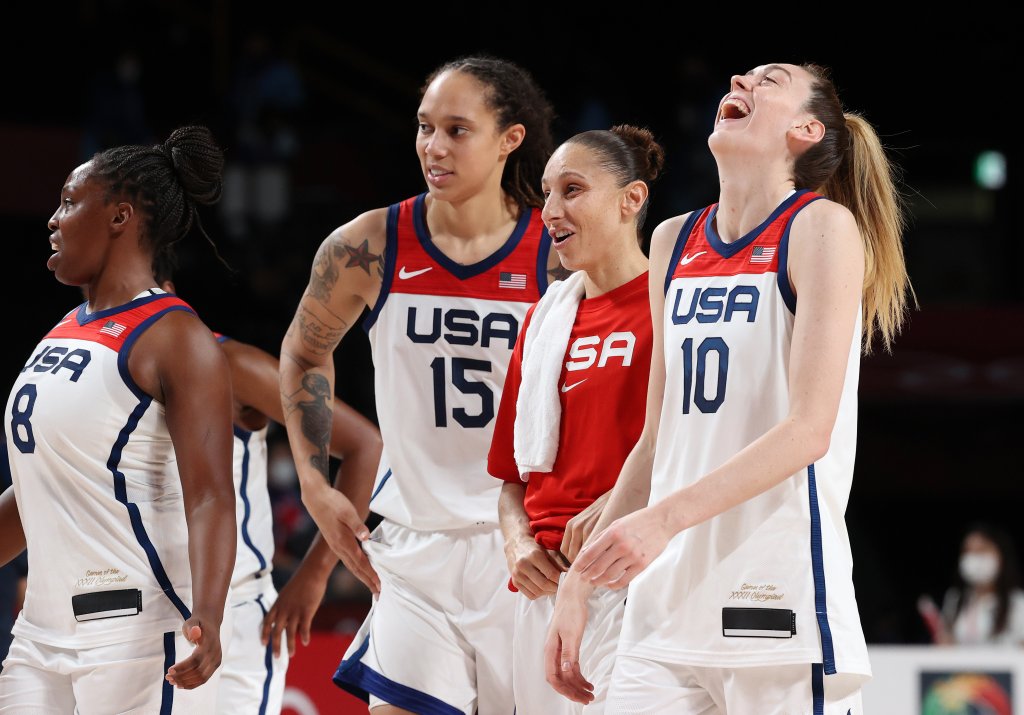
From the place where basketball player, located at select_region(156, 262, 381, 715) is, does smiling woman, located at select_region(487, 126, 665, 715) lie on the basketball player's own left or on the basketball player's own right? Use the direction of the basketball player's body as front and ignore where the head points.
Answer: on the basketball player's own left

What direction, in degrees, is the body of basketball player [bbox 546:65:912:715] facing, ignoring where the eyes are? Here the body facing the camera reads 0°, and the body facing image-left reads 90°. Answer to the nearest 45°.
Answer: approximately 45°

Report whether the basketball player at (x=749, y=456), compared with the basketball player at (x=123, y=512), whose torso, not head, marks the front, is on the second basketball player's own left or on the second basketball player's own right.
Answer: on the second basketball player's own left

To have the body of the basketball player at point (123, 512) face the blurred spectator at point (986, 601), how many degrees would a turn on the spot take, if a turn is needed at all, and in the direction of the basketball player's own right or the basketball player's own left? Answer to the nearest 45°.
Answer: approximately 180°

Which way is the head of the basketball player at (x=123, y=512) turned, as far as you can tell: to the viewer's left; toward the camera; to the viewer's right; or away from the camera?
to the viewer's left

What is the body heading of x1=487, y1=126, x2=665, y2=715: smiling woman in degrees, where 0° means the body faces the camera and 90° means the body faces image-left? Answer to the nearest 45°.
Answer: approximately 45°

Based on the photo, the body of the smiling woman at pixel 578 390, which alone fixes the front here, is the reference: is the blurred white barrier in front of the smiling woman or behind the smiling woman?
behind

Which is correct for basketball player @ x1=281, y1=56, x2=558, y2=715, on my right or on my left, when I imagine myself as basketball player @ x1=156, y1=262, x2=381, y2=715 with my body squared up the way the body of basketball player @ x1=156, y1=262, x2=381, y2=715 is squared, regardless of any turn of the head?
on my left

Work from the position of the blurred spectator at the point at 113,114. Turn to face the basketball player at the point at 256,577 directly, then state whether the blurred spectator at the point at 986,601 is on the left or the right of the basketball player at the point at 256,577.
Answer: left

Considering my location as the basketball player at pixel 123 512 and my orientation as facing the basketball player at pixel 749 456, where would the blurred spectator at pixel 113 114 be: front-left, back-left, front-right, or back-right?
back-left
